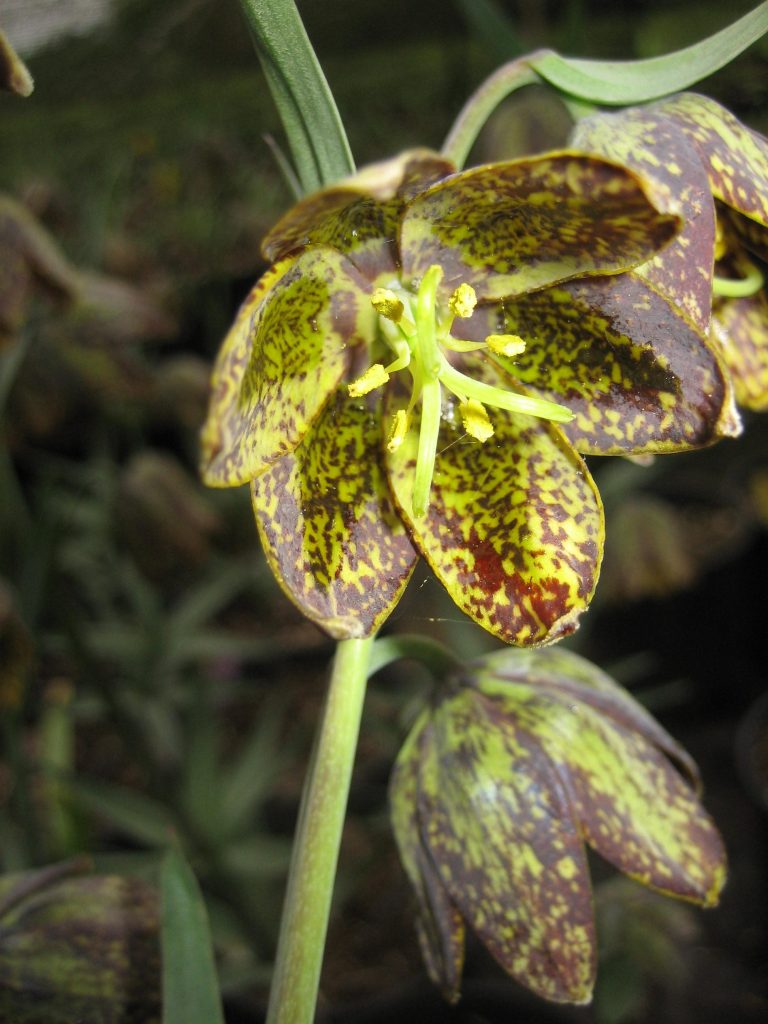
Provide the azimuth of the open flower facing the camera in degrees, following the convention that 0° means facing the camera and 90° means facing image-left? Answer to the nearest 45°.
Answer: approximately 0°
